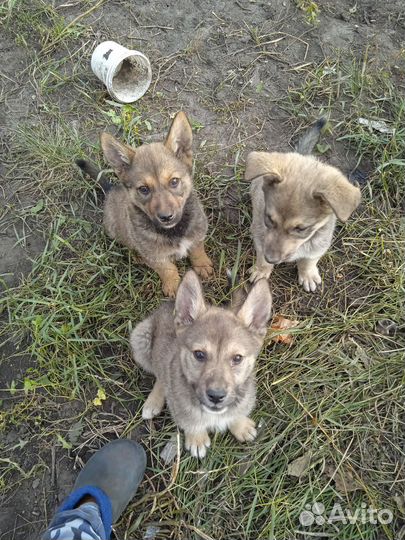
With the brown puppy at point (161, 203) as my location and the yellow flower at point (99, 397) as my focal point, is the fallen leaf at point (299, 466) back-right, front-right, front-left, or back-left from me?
front-left

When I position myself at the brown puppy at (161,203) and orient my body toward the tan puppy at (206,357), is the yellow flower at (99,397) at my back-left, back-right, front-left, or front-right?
front-right

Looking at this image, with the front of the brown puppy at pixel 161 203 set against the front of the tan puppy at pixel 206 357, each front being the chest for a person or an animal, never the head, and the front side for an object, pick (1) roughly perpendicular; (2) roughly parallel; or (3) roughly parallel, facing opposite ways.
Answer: roughly parallel

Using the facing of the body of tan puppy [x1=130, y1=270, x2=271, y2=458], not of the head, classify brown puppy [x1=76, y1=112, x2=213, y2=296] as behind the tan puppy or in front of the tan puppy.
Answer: behind

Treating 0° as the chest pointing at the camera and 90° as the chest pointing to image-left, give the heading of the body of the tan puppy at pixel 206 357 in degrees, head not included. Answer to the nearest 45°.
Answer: approximately 315°

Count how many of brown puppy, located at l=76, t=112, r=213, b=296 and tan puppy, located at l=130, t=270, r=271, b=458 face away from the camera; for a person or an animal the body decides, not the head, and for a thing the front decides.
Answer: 0

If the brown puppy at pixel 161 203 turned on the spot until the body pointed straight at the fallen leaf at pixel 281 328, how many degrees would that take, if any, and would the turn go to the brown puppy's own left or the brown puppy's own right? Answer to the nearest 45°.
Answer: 0° — it already faces it

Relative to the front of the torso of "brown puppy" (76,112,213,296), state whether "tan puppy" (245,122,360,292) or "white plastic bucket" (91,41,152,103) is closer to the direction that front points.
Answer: the tan puppy

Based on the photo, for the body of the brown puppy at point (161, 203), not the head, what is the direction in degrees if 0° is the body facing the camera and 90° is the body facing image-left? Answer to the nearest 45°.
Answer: approximately 315°

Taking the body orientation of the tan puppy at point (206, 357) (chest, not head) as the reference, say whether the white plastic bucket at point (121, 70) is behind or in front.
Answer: behind

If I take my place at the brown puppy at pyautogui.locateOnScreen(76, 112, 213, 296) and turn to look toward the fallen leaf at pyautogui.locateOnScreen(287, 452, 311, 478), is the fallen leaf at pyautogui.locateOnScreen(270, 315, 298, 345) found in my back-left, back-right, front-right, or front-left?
front-left
